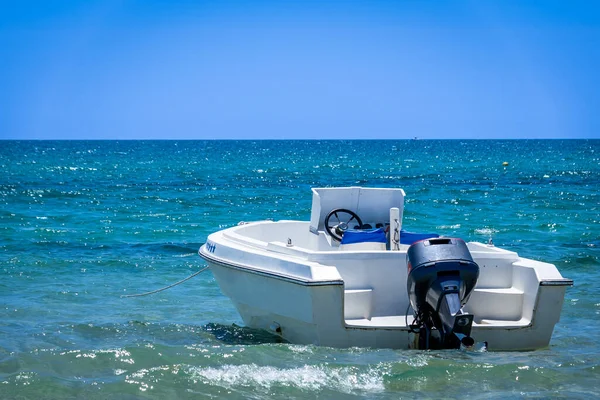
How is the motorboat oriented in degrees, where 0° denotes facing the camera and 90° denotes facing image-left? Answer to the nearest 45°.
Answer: approximately 135°
